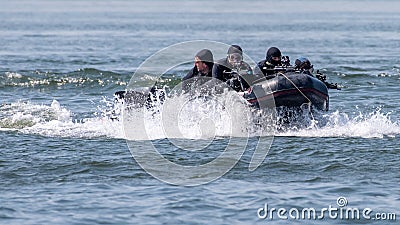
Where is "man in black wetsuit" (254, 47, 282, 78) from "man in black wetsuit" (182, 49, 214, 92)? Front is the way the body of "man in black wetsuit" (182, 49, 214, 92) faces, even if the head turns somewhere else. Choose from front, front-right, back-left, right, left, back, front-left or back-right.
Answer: back-left

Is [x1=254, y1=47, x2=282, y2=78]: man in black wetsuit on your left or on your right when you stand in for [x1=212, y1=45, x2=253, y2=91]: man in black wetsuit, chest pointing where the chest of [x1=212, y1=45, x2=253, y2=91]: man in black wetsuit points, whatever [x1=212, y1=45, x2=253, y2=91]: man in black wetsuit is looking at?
on your left

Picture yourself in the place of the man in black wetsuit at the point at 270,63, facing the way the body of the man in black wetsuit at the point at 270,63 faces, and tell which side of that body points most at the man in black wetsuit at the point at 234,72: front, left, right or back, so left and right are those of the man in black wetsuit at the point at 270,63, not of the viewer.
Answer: right

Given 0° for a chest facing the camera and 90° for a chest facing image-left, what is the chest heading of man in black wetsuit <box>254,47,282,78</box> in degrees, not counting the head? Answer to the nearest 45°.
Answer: approximately 315°

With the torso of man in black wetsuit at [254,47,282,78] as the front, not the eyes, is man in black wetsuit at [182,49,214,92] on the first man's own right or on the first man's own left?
on the first man's own right

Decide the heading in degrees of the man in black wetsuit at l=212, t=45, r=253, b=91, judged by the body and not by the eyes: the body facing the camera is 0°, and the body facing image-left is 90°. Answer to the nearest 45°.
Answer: approximately 0°
